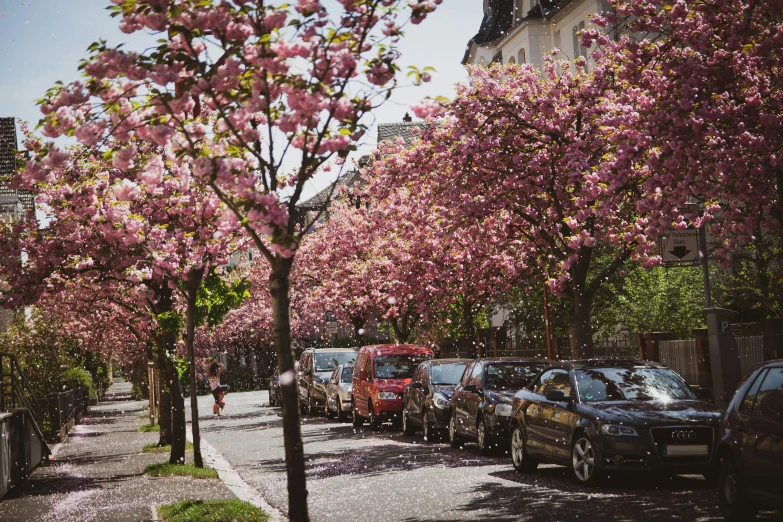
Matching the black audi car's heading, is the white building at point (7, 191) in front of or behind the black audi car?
behind

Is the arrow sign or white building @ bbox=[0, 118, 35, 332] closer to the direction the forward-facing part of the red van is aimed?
the arrow sign

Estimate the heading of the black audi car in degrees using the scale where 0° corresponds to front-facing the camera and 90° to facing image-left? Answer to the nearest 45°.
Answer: approximately 315°

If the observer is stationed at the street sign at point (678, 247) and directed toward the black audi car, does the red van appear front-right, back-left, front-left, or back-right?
back-right

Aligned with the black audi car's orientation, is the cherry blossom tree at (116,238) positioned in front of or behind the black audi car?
behind

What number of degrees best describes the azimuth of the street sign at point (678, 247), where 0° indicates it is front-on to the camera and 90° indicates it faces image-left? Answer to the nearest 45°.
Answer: approximately 0°

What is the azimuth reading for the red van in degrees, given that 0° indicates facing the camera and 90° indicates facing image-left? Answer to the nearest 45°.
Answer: approximately 315°
